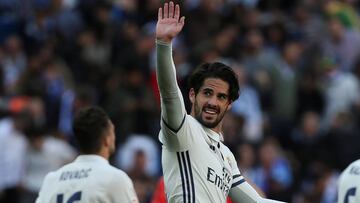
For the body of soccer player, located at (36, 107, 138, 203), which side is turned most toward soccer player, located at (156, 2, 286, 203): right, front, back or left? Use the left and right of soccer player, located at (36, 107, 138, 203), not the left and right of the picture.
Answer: right

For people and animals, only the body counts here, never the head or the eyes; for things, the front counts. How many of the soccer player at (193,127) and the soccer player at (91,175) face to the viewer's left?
0

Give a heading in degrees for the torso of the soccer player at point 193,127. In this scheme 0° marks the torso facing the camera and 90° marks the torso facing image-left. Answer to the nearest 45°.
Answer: approximately 315°

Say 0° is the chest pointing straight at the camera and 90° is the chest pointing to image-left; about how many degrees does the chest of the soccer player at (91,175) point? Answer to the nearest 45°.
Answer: approximately 225°
